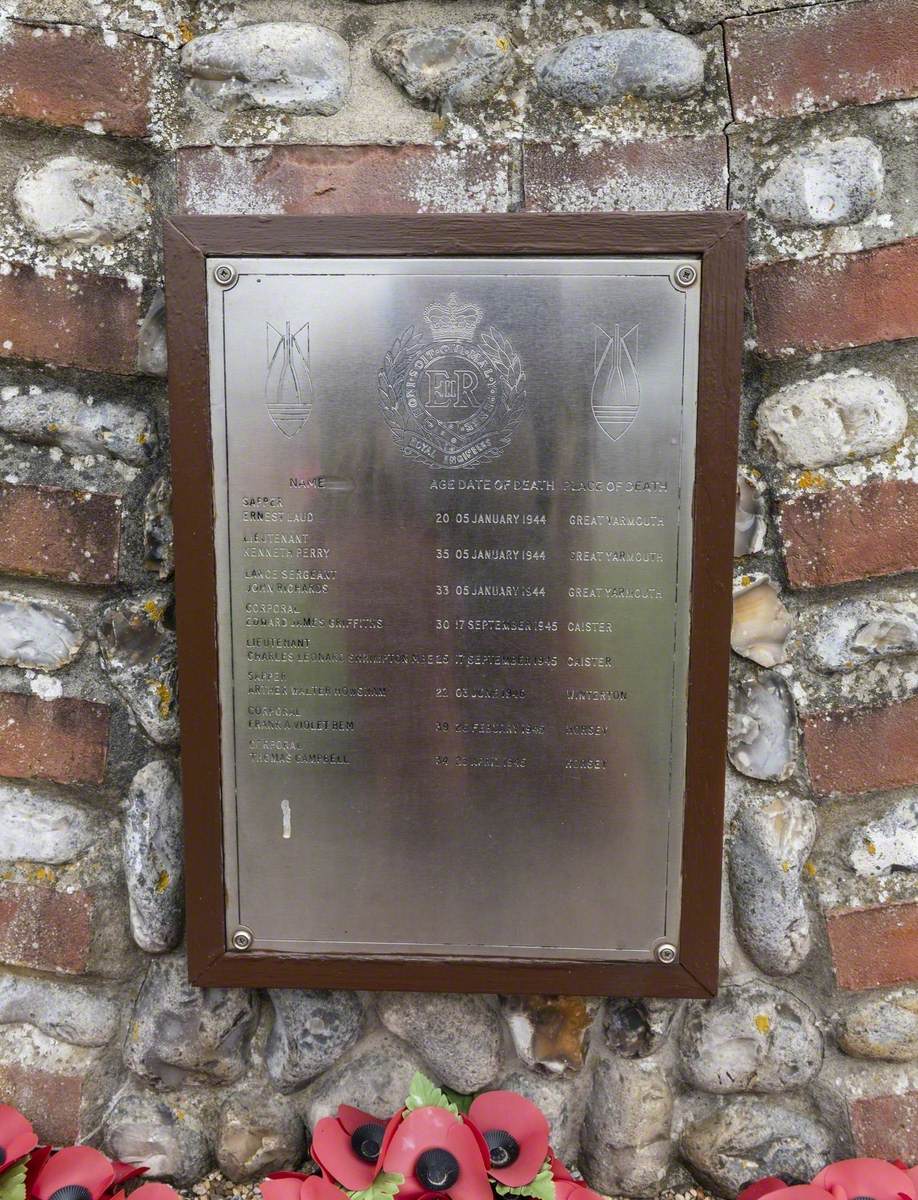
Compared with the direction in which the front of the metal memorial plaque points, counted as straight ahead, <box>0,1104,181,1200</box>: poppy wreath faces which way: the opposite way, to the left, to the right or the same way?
the same way

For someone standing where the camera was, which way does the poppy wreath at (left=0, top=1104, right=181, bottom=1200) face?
facing the viewer

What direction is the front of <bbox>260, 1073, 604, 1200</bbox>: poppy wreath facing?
toward the camera

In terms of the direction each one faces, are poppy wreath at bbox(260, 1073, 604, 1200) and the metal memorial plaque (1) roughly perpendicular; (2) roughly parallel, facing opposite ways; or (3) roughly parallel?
roughly parallel

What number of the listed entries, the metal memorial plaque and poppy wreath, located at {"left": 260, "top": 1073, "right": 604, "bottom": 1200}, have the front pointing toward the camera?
2

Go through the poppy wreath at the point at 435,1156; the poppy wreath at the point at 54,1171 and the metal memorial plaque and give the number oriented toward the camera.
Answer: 3
